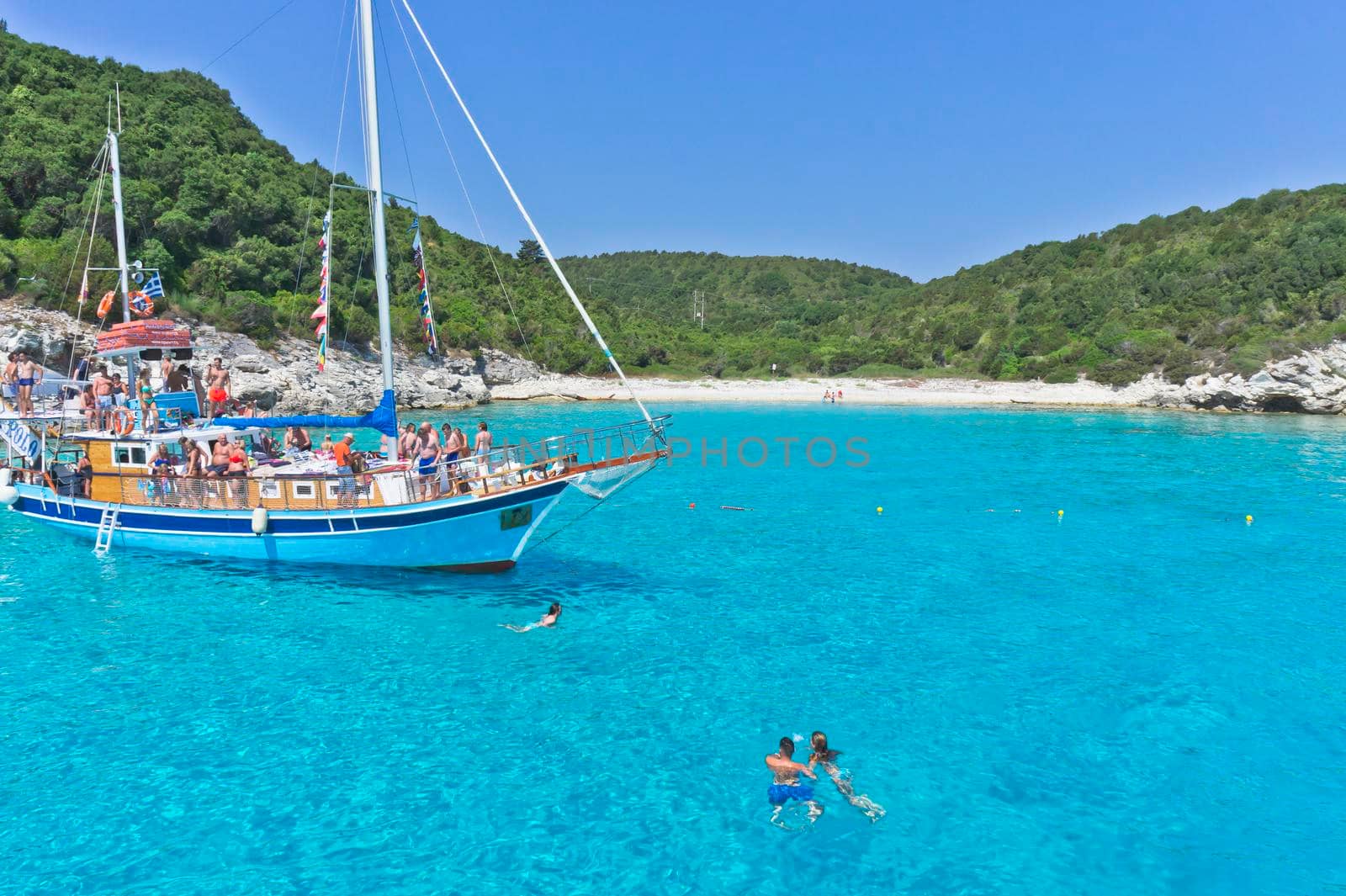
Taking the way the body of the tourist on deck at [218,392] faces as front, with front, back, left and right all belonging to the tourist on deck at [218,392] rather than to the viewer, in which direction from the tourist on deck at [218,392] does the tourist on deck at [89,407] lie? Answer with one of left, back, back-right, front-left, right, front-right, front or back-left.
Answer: back-right

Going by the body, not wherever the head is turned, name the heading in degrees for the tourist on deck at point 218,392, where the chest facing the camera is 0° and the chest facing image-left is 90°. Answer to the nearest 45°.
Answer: approximately 0°

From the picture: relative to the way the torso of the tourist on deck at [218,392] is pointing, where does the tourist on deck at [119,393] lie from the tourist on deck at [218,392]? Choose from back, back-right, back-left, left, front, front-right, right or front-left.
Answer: back-right

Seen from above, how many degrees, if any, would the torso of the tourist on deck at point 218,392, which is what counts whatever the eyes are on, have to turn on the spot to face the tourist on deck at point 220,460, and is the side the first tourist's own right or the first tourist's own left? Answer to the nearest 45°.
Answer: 0° — they already face them

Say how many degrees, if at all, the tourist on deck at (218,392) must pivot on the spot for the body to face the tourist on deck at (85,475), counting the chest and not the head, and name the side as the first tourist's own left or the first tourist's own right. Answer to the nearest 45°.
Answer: approximately 90° to the first tourist's own right

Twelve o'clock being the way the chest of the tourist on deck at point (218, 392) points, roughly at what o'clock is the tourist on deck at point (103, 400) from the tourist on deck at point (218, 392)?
the tourist on deck at point (103, 400) is roughly at 4 o'clock from the tourist on deck at point (218, 392).

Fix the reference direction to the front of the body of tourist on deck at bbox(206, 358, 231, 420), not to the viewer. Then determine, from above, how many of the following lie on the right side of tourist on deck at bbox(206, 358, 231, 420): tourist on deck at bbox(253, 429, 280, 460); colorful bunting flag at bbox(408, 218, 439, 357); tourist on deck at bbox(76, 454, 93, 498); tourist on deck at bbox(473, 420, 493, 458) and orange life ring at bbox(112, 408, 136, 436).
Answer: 2

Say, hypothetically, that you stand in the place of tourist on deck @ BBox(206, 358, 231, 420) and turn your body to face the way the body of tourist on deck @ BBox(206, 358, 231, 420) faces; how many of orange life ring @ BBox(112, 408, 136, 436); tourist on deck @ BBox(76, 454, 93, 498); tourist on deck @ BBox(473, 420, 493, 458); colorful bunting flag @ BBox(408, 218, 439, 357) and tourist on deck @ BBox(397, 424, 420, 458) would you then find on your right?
2

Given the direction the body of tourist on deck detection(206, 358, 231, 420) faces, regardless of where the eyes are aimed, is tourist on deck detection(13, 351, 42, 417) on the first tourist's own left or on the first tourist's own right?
on the first tourist's own right
